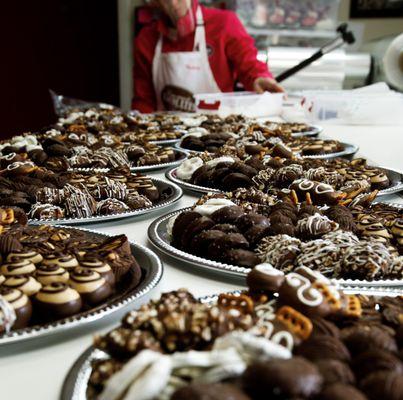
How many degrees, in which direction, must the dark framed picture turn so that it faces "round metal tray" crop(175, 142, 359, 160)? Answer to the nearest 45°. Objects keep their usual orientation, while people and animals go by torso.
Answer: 0° — it already faces it

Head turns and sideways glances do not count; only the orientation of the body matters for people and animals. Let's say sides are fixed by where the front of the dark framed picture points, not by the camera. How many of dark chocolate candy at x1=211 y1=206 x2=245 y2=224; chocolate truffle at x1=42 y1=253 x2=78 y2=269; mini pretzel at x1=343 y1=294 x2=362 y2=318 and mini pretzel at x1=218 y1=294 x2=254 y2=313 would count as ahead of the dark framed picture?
4

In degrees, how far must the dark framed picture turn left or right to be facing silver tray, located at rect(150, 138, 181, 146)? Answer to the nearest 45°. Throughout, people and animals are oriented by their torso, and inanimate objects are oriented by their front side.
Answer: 0° — it already faces it

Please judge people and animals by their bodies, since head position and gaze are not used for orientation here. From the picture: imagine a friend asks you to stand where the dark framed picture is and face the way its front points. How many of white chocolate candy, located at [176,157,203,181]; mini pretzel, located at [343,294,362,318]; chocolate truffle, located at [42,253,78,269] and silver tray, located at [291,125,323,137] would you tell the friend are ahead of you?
4

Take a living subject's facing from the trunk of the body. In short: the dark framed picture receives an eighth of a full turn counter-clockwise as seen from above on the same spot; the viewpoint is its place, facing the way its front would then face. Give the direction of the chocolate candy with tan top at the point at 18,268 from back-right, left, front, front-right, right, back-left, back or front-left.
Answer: front-right

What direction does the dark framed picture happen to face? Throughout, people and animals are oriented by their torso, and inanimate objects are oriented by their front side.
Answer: toward the camera

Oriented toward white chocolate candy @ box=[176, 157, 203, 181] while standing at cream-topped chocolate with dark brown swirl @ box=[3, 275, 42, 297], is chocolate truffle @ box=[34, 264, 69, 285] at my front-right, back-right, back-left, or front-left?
front-right

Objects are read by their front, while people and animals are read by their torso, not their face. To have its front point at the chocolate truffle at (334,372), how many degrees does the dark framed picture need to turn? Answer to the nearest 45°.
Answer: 0° — it already faces it

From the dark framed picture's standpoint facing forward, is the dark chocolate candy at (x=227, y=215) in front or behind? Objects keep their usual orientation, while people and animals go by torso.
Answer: in front

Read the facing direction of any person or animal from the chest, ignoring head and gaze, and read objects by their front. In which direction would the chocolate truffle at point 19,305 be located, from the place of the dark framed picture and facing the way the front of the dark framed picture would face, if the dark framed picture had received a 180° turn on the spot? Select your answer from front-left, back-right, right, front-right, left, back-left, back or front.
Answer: back

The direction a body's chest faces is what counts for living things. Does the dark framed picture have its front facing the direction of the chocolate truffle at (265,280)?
yes

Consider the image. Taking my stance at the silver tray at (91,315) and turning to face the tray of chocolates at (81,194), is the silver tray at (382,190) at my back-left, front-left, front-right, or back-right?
front-right

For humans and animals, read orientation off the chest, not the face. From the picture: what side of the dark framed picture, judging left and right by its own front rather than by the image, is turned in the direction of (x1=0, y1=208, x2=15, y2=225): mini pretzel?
front

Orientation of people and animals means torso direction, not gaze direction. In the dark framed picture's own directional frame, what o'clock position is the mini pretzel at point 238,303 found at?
The mini pretzel is roughly at 12 o'clock from the dark framed picture.

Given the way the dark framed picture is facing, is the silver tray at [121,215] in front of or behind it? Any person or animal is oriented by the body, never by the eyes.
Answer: in front

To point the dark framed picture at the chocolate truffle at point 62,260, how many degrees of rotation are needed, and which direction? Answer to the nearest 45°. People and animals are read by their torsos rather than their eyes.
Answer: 0° — it already faces it

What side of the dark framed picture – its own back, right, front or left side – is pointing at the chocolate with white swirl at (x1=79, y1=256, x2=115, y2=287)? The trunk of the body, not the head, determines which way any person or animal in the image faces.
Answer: front

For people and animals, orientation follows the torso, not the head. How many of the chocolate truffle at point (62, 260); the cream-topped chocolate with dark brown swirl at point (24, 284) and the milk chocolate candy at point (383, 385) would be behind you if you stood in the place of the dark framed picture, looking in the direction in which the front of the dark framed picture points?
0

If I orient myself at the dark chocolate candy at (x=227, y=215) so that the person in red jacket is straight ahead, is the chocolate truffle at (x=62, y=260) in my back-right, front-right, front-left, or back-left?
back-left
